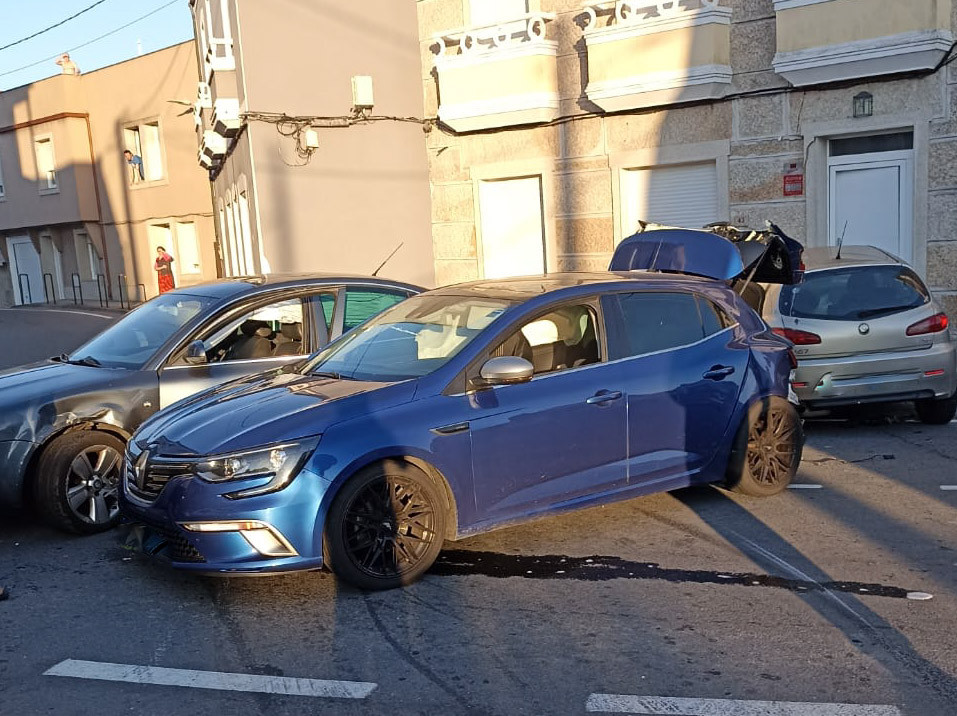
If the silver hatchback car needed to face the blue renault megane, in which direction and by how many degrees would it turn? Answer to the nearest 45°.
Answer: approximately 135° to its left

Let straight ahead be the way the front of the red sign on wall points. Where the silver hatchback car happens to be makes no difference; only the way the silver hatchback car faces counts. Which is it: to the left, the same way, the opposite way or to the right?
the opposite way

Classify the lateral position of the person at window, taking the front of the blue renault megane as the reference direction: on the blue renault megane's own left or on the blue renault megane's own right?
on the blue renault megane's own right

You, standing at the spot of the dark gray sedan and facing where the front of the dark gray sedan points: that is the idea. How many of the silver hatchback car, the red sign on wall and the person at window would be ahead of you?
0

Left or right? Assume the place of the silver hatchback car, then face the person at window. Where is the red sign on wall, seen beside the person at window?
right

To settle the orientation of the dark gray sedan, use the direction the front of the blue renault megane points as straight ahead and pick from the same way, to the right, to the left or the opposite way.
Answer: the same way

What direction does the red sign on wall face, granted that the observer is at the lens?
facing the viewer

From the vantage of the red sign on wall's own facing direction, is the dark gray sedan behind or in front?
in front

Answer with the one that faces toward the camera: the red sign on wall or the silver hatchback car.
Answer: the red sign on wall

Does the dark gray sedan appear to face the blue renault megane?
no

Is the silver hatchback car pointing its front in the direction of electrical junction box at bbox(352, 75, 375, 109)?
no

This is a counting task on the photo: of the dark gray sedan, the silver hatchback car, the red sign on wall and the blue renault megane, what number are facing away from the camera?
1

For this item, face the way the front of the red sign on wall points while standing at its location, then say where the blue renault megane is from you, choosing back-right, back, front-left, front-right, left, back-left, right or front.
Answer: front

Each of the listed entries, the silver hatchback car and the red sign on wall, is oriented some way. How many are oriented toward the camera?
1

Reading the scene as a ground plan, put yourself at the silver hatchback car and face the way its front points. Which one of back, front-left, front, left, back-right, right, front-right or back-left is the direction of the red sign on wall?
front

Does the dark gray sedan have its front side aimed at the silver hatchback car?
no

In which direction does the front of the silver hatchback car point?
away from the camera
